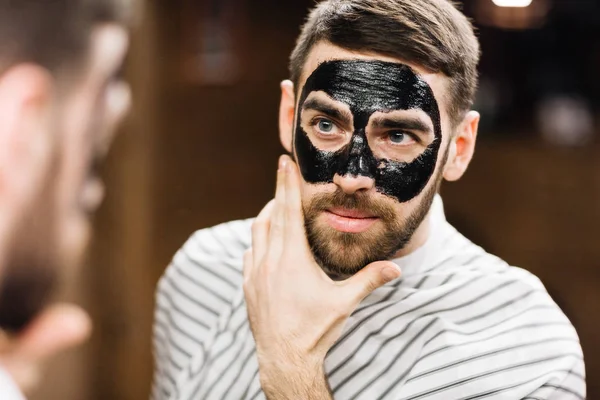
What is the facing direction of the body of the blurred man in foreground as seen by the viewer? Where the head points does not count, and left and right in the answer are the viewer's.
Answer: facing away from the viewer and to the right of the viewer
